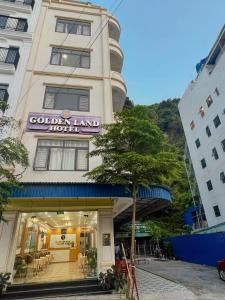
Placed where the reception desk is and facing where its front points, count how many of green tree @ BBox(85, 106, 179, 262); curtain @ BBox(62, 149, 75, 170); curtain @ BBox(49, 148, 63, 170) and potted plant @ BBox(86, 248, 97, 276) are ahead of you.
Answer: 4

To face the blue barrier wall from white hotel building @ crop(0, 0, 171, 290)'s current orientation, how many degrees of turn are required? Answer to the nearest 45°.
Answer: approximately 135° to its left

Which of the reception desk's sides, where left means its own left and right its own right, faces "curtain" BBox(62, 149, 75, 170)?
front

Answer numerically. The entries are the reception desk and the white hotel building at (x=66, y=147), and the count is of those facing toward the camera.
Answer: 2

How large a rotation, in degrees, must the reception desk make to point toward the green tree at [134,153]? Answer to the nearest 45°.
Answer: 0° — it already faces it

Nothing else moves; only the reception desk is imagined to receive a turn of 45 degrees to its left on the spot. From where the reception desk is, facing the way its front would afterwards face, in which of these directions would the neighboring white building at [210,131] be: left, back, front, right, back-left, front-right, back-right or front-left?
front-left

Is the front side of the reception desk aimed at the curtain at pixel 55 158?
yes

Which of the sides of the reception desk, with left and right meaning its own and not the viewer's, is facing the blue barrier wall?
left

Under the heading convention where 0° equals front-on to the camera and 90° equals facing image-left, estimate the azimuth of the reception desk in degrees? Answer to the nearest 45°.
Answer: approximately 0°

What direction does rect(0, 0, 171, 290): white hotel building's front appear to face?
toward the camera

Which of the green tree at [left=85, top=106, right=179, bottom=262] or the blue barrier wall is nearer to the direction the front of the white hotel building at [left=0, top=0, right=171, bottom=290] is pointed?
the green tree

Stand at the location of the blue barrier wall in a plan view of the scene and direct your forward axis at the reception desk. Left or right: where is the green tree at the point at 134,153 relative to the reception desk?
left
